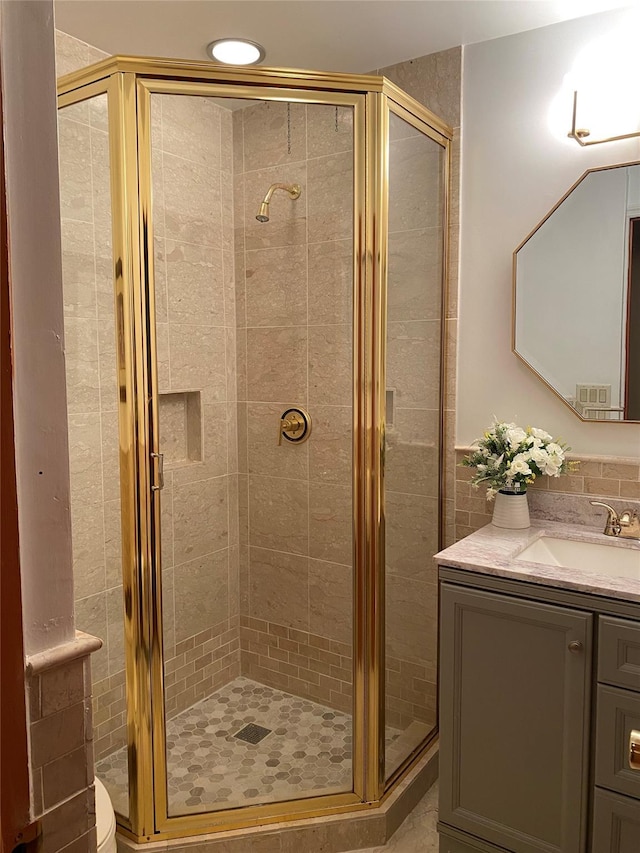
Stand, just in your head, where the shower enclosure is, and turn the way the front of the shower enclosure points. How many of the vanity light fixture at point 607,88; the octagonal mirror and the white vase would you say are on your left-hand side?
3

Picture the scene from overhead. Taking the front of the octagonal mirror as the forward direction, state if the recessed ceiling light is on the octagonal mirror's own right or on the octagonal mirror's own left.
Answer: on the octagonal mirror's own right

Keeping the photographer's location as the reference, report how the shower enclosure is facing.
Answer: facing the viewer

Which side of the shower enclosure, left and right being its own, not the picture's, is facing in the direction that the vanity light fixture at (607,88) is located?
left

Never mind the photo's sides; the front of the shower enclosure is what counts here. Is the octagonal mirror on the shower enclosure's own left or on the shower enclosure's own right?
on the shower enclosure's own left

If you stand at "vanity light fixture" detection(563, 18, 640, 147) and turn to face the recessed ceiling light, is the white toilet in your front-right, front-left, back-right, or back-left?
front-left

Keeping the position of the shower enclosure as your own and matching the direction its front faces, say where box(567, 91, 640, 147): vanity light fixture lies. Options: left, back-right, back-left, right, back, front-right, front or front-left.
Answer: left

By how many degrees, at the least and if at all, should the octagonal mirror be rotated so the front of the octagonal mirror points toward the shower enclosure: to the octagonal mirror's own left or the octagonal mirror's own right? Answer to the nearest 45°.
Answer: approximately 45° to the octagonal mirror's own right
